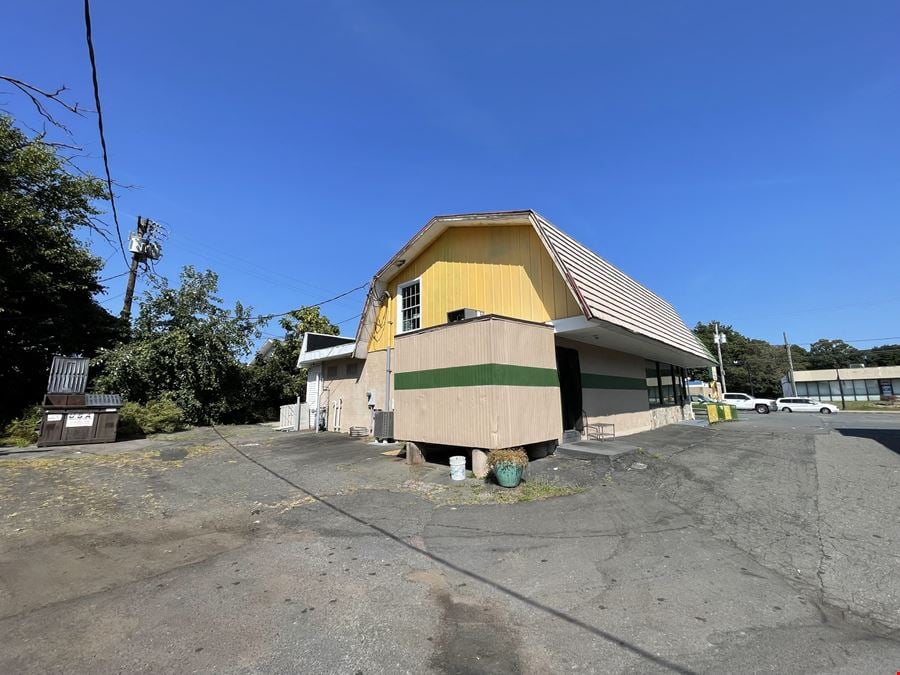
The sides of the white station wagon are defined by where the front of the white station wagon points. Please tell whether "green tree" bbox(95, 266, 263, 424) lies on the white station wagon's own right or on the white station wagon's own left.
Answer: on the white station wagon's own right

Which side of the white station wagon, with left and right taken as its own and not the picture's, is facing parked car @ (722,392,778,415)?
back

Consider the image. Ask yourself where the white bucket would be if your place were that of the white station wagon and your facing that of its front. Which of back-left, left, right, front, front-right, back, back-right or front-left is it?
right

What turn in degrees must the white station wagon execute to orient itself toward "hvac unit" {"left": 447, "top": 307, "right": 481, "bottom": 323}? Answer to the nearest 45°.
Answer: approximately 90° to its right

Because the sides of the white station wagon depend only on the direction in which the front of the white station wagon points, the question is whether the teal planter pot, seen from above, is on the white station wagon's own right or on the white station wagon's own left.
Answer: on the white station wagon's own right

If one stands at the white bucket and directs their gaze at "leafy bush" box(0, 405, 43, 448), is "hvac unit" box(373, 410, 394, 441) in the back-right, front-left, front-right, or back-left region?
front-right

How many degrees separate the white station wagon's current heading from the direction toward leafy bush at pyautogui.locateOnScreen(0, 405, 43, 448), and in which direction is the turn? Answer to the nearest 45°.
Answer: approximately 135° to its right

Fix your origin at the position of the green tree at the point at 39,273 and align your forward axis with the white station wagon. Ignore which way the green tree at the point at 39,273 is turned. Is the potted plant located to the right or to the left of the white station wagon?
right

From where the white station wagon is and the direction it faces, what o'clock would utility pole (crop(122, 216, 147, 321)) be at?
The utility pole is roughly at 4 o'clock from the white station wagon.

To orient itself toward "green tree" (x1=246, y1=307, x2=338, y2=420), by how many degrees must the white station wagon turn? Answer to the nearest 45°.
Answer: approximately 135° to its right

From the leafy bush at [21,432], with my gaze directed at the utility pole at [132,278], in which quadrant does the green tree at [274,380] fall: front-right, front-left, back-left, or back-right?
front-right

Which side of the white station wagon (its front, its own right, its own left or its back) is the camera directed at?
right
